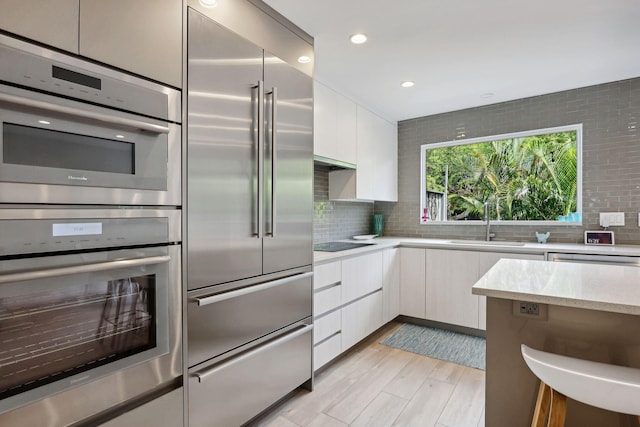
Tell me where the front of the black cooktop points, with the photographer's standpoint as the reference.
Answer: facing the viewer and to the right of the viewer

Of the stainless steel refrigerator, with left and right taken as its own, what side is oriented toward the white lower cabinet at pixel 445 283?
left

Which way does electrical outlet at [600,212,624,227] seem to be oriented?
toward the camera

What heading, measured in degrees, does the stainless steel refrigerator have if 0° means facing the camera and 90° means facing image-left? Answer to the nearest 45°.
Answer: approximately 315°

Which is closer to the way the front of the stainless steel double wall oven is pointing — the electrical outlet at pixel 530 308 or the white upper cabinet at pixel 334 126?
the electrical outlet

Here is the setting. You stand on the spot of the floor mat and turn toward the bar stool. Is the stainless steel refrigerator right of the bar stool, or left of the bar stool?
right

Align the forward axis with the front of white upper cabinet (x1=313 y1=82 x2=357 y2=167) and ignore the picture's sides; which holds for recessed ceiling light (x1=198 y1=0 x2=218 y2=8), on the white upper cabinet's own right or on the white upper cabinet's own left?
on the white upper cabinet's own right

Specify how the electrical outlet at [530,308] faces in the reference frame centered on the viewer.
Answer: facing the viewer

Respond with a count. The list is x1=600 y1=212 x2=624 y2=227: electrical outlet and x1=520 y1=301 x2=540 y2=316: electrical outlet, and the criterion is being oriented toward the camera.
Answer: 2

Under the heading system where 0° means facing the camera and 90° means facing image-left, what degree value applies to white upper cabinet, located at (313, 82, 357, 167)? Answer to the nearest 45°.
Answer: approximately 315°

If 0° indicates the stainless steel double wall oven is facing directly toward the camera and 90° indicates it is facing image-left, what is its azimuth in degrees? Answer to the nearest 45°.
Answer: approximately 315°

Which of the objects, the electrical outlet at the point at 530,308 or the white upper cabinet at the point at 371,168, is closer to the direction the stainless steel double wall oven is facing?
the electrical outlet

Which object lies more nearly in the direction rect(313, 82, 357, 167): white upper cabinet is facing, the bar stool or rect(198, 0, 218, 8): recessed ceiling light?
the bar stool
